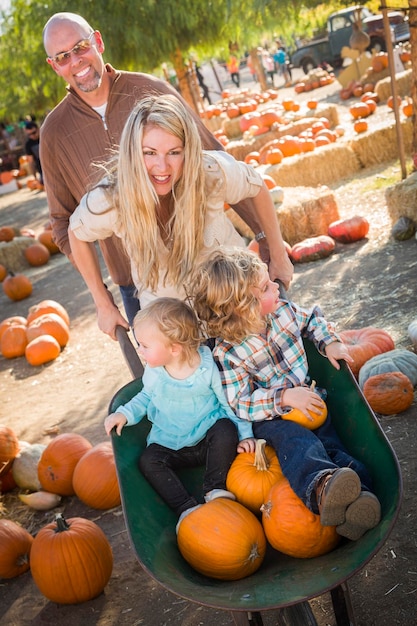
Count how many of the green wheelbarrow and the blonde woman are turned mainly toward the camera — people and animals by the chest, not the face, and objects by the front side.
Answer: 2

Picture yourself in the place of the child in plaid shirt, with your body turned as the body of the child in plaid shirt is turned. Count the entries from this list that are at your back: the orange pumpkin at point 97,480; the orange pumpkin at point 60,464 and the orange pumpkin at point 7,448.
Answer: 3

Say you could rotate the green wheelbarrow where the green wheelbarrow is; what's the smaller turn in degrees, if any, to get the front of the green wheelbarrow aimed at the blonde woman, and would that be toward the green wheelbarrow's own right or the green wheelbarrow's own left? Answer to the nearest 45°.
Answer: approximately 180°

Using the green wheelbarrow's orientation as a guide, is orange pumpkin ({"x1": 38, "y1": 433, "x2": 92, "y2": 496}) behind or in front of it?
behind

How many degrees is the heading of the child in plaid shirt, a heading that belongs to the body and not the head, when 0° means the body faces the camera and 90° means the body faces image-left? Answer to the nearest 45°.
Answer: approximately 315°

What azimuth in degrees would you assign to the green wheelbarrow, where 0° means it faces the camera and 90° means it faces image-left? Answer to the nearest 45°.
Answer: approximately 0°

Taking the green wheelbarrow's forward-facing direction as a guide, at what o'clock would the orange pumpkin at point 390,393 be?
The orange pumpkin is roughly at 7 o'clock from the green wheelbarrow.

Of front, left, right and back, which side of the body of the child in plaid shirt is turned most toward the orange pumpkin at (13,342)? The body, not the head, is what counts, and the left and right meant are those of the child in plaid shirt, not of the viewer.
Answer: back

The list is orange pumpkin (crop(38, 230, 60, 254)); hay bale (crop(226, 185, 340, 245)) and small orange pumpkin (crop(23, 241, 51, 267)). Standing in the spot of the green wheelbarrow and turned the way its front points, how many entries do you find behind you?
3

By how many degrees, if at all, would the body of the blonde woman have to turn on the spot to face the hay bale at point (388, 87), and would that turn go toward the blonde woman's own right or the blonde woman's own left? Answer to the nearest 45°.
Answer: approximately 180°
